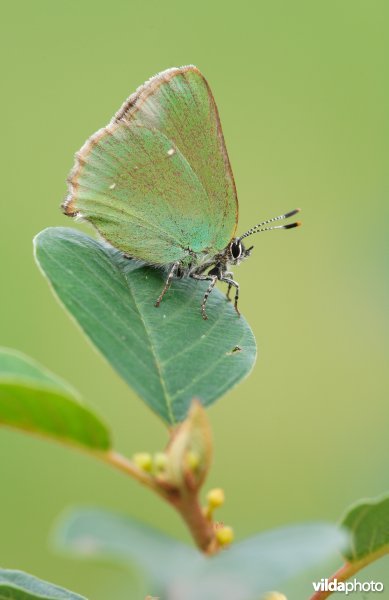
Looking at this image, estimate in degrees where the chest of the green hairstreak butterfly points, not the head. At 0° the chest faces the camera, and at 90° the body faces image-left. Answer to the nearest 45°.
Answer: approximately 270°

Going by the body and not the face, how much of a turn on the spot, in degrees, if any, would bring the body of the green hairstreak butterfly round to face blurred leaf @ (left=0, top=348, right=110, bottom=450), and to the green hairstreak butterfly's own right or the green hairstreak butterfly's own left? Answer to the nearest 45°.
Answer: approximately 180°

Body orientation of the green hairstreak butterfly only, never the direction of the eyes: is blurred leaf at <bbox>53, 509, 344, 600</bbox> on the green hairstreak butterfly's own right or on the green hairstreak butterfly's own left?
on the green hairstreak butterfly's own right

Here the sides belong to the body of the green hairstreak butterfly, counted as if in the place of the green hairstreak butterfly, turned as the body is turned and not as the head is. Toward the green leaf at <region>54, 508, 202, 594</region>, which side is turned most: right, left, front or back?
right

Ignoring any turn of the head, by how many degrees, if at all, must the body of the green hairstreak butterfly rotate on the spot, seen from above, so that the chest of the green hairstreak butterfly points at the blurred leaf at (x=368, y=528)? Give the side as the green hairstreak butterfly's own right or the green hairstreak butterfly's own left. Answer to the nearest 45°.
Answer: approximately 90° to the green hairstreak butterfly's own right

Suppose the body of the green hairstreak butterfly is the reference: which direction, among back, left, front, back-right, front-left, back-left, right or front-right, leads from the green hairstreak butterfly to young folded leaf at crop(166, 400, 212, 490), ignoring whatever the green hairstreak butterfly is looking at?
right
